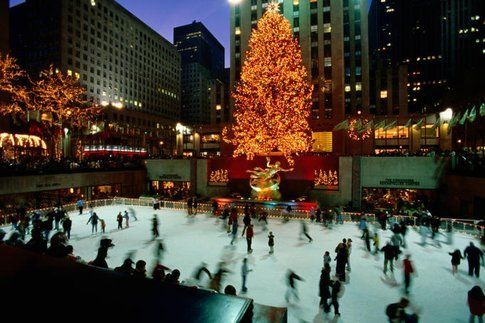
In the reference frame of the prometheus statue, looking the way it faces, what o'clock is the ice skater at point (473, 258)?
The ice skater is roughly at 11 o'clock from the prometheus statue.

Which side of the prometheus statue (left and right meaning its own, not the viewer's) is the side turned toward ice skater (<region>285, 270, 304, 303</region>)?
front

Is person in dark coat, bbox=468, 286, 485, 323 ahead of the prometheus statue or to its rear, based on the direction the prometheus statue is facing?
ahead

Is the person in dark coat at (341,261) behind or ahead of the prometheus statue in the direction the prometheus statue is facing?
ahead

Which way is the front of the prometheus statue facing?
toward the camera

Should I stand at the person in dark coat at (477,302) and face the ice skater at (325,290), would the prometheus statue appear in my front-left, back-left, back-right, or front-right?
front-right

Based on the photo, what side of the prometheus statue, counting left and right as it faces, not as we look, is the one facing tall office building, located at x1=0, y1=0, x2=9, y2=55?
right

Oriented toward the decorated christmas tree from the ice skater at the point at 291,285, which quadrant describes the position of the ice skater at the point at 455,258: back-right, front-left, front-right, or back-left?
front-right

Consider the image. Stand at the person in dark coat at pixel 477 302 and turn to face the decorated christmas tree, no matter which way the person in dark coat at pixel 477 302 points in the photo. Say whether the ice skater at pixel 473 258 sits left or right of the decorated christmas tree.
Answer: right

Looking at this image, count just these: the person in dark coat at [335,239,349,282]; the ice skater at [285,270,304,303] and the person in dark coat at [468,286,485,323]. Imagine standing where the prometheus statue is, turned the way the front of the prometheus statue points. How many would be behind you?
0

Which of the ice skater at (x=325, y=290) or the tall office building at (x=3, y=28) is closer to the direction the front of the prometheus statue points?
the ice skater

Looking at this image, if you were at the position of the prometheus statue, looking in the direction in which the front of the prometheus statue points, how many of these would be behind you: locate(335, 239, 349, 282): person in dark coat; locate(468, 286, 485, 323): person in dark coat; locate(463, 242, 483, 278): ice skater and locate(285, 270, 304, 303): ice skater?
0

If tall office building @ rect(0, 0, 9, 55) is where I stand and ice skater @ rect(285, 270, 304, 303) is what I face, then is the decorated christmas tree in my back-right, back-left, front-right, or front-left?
front-left

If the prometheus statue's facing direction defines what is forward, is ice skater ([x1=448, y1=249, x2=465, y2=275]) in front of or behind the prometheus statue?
in front
